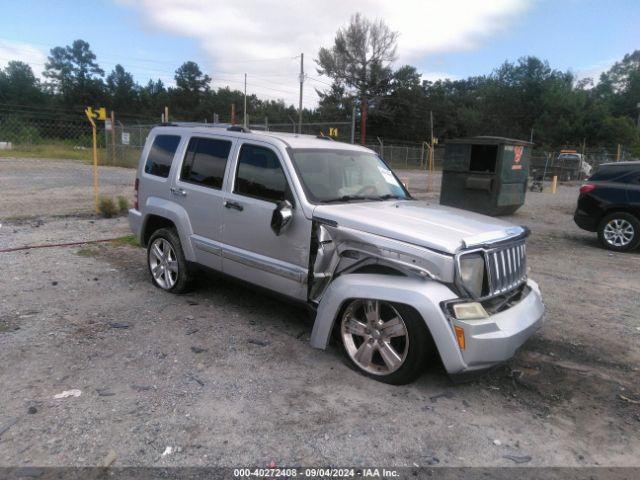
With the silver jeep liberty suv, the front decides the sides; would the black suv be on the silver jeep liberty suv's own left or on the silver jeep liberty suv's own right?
on the silver jeep liberty suv's own left

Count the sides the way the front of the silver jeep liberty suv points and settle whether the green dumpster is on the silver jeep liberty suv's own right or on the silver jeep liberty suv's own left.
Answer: on the silver jeep liberty suv's own left

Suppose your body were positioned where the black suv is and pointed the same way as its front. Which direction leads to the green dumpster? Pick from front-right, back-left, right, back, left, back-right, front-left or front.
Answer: back-left

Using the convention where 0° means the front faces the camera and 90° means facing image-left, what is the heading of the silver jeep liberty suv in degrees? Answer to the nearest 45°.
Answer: approximately 315°

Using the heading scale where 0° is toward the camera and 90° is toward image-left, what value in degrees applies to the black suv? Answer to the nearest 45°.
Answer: approximately 270°

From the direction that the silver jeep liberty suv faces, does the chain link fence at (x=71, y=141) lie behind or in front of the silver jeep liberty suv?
behind

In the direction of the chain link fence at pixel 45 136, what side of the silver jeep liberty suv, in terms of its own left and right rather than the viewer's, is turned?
back
